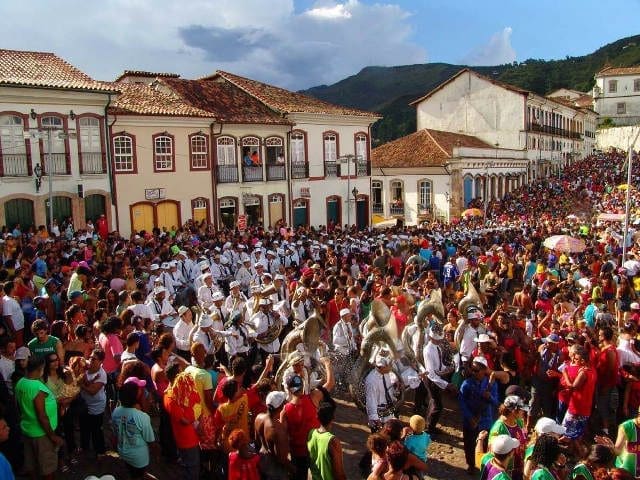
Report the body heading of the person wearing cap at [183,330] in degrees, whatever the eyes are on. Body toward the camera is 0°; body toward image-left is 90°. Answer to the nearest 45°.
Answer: approximately 315°

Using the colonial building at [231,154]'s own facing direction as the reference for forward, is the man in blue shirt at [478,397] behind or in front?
in front

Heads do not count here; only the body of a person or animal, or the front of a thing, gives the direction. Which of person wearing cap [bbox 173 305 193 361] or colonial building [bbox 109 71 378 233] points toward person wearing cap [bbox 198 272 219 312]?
the colonial building

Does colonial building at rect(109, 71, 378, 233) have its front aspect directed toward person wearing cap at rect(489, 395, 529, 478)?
yes

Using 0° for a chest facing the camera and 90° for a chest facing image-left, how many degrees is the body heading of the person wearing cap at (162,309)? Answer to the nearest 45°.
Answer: approximately 315°

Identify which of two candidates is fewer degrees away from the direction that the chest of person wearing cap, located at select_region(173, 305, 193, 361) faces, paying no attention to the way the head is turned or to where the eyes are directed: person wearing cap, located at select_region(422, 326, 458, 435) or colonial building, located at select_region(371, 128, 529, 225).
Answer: the person wearing cap

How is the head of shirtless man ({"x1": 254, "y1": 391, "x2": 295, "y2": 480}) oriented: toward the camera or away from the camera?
away from the camera

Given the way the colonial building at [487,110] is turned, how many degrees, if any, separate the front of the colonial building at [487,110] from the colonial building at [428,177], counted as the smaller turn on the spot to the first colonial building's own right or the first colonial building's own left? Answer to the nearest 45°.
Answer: approximately 45° to the first colonial building's own right

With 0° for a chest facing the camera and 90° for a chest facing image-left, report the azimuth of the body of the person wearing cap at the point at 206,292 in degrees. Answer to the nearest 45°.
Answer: approximately 315°

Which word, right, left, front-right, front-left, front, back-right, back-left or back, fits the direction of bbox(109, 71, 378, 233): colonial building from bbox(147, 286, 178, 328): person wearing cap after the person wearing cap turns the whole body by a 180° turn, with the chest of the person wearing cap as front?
front-right
